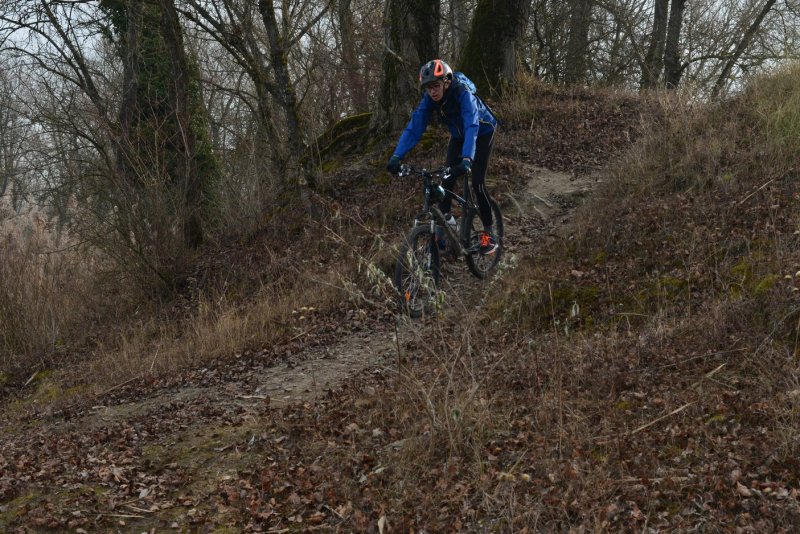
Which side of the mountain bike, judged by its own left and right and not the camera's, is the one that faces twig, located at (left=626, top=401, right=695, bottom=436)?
left

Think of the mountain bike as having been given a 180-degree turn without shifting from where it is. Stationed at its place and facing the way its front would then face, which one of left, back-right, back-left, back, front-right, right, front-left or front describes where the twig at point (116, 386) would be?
back-left

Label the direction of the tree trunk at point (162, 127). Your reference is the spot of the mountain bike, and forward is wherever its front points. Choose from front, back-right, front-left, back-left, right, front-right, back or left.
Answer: right

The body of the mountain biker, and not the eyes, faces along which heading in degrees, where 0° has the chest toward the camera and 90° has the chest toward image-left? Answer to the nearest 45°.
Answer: approximately 45°

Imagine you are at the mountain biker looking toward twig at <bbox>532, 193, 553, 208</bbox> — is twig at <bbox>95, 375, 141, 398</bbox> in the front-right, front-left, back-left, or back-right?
back-left

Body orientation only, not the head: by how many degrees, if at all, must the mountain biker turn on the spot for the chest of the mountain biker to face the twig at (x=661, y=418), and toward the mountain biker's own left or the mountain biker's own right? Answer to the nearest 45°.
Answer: approximately 45° to the mountain biker's own left

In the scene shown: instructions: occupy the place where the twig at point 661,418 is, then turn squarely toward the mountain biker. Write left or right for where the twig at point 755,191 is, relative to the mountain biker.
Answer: right

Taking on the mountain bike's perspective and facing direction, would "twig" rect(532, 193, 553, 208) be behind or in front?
behind

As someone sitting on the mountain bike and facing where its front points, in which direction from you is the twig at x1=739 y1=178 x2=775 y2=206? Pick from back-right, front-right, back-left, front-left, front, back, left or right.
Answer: back-left

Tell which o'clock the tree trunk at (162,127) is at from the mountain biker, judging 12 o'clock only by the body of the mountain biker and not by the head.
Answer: The tree trunk is roughly at 3 o'clock from the mountain biker.

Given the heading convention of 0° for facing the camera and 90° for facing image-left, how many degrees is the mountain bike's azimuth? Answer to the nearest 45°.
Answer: approximately 45°

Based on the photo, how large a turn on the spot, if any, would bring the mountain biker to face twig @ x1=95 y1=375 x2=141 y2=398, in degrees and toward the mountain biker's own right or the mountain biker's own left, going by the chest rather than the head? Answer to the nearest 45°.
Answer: approximately 45° to the mountain biker's own right
